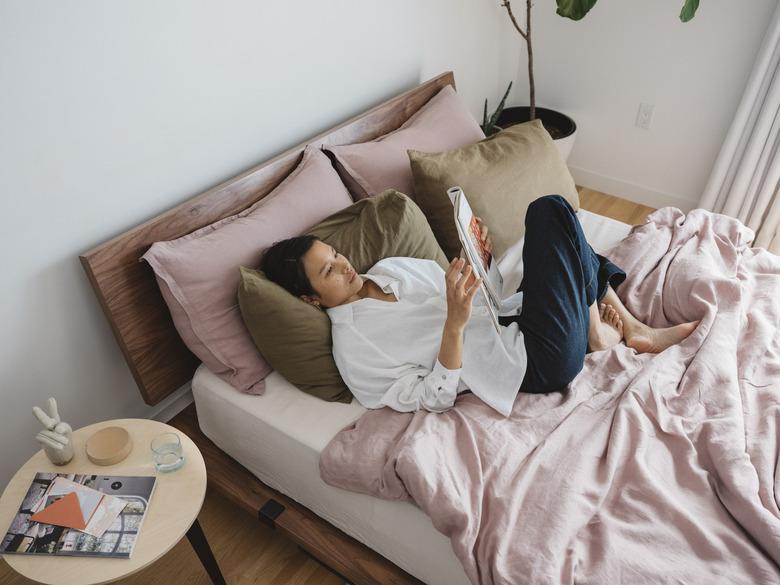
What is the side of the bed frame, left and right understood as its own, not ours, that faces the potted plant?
left

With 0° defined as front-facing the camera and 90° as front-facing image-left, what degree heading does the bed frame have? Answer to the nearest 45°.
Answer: approximately 315°

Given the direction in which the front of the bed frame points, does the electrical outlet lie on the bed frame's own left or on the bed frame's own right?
on the bed frame's own left
